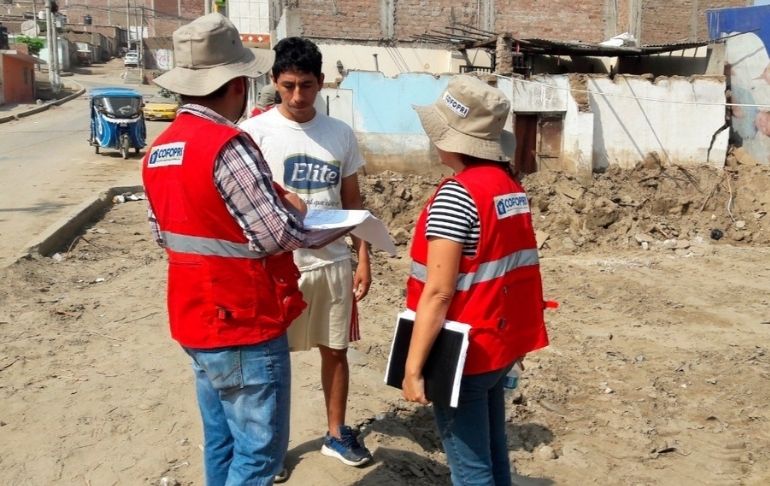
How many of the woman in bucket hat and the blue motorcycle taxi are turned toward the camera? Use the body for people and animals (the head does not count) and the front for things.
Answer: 1

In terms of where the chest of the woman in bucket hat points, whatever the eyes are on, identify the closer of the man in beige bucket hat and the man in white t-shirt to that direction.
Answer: the man in white t-shirt

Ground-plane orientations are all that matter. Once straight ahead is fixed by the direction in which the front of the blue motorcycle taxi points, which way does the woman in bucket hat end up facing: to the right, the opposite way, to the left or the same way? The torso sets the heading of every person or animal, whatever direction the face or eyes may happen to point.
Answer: the opposite way

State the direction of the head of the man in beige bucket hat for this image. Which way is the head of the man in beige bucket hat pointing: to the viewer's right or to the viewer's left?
to the viewer's right

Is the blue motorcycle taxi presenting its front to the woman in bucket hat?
yes

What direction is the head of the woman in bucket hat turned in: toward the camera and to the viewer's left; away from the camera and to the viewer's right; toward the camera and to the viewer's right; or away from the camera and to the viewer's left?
away from the camera and to the viewer's left

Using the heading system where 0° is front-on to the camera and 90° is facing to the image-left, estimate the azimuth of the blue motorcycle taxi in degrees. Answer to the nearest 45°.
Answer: approximately 0°

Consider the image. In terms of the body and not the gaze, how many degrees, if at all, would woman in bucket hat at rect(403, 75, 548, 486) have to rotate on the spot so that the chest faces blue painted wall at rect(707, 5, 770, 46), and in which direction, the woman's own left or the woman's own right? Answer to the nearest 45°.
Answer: approximately 45° to the woman's own right

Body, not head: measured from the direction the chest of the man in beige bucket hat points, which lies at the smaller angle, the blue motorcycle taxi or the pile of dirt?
the pile of dirt

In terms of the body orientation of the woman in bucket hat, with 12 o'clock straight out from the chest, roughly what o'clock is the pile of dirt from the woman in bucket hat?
The pile of dirt is roughly at 2 o'clock from the woman in bucket hat.

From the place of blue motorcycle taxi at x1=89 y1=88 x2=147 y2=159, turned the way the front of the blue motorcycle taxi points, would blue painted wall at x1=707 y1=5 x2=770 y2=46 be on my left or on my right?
on my left

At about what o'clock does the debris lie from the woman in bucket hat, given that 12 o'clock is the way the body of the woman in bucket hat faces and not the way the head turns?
The debris is roughly at 2 o'clock from the woman in bucket hat.

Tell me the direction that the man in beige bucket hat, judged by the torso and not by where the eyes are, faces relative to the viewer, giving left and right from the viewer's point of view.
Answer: facing away from the viewer and to the right of the viewer

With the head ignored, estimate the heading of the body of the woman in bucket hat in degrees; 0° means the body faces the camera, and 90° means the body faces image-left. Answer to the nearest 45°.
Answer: approximately 135°
